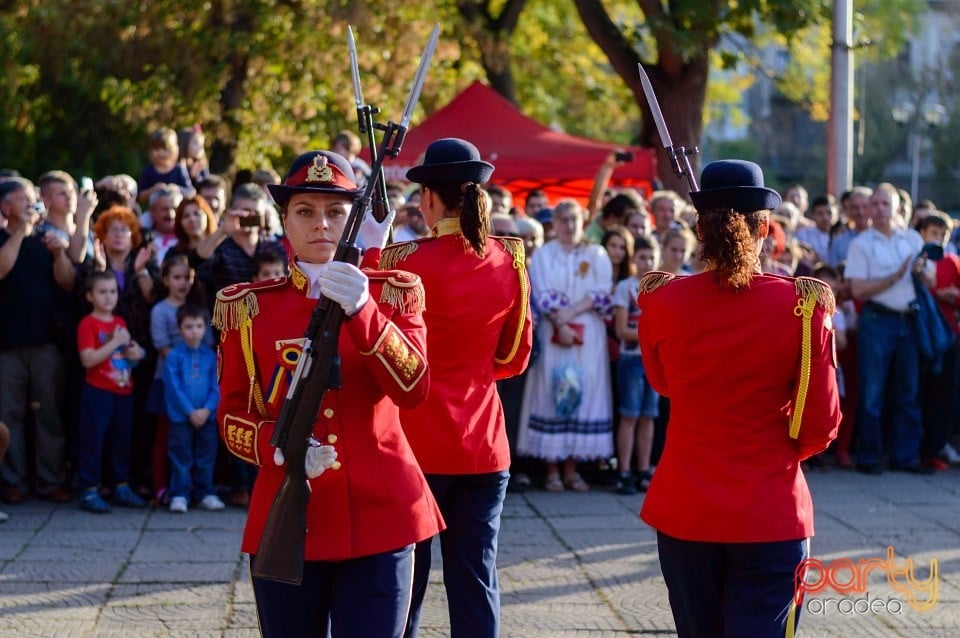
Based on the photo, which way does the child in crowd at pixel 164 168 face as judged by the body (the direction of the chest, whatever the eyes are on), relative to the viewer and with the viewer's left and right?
facing the viewer

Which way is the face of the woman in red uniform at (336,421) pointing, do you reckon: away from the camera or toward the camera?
toward the camera

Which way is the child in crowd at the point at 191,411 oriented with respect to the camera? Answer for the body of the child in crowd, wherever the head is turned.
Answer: toward the camera

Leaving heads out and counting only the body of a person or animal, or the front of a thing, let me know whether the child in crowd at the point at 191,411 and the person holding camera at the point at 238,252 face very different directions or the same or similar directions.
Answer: same or similar directions

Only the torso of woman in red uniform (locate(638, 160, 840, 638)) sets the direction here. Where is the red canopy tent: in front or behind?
in front

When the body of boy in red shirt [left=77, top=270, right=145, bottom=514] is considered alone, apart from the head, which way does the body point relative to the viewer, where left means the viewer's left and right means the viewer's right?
facing the viewer and to the right of the viewer

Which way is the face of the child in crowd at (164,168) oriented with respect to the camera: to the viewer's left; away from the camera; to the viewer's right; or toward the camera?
toward the camera

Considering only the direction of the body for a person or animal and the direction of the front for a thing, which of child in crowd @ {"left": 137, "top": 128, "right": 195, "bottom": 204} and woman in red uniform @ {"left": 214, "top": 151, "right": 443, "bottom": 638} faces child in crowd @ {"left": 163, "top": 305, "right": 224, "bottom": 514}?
child in crowd @ {"left": 137, "top": 128, "right": 195, "bottom": 204}

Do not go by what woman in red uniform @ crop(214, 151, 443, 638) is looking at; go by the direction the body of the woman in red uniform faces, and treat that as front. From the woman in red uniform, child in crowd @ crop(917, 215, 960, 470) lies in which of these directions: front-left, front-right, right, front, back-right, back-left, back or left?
back-left

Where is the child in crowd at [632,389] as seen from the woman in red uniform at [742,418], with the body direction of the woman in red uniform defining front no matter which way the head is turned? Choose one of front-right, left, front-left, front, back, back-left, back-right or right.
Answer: front

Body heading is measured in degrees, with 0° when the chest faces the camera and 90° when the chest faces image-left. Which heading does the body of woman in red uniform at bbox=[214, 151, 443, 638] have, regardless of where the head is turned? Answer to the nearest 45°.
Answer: approximately 0°

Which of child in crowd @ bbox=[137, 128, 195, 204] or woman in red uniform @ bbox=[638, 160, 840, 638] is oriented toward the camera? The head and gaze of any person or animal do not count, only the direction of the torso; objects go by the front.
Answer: the child in crowd

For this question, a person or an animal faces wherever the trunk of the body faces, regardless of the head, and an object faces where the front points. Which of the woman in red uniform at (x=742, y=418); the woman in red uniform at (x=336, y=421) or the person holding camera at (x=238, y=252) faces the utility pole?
the woman in red uniform at (x=742, y=418)

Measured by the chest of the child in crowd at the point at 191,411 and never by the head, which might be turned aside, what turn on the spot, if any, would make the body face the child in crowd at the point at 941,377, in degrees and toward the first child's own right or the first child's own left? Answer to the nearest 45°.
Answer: approximately 90° to the first child's own left

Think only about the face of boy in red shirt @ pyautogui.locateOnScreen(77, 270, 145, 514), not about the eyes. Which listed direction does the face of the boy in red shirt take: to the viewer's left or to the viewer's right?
to the viewer's right

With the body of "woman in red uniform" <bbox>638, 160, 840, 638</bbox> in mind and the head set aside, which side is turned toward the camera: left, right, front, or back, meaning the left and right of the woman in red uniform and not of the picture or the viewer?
back

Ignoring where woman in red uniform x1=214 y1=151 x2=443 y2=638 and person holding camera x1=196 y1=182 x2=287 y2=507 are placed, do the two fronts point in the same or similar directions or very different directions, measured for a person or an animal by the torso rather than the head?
same or similar directions

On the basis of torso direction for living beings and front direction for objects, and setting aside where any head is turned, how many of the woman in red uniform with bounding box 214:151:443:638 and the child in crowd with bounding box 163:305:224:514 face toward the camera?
2

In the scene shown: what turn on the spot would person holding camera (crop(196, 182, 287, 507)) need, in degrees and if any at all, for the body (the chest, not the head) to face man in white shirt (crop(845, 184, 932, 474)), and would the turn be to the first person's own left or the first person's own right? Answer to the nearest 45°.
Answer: approximately 90° to the first person's own left
